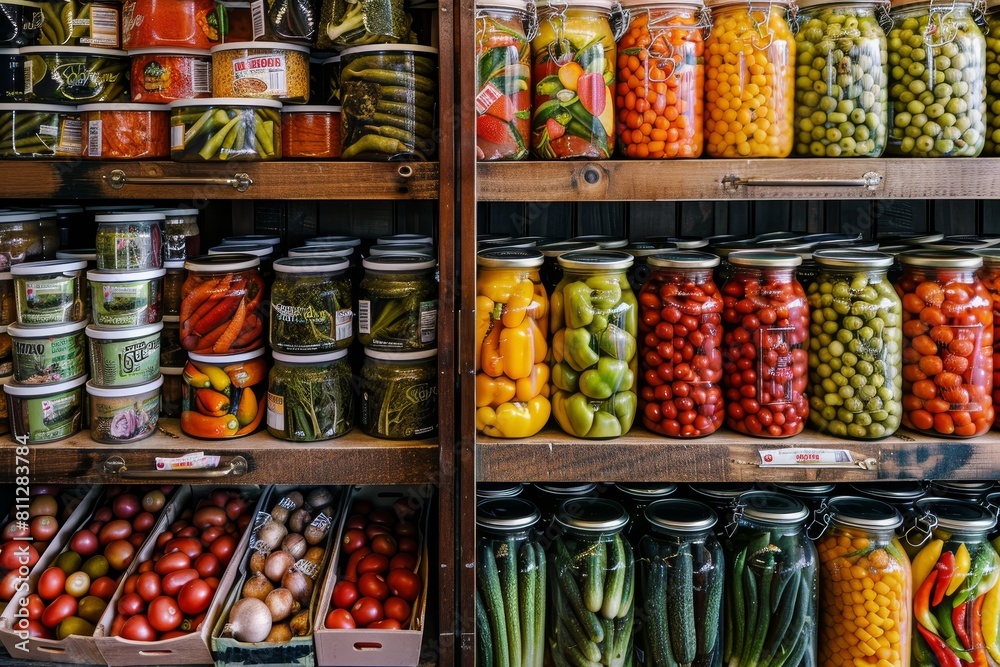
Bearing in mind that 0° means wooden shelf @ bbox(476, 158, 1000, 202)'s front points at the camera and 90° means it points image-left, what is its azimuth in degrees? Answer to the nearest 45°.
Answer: approximately 0°

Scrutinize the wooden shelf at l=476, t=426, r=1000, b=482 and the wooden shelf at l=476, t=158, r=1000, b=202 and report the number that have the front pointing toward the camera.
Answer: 2
